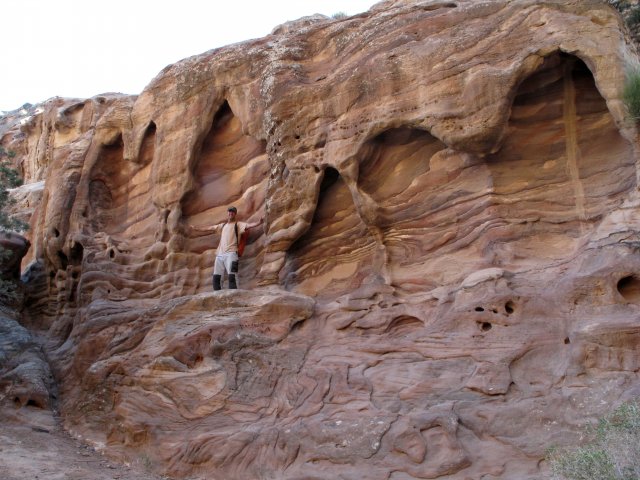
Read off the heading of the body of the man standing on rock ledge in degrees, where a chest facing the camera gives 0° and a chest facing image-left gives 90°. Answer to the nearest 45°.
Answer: approximately 0°
